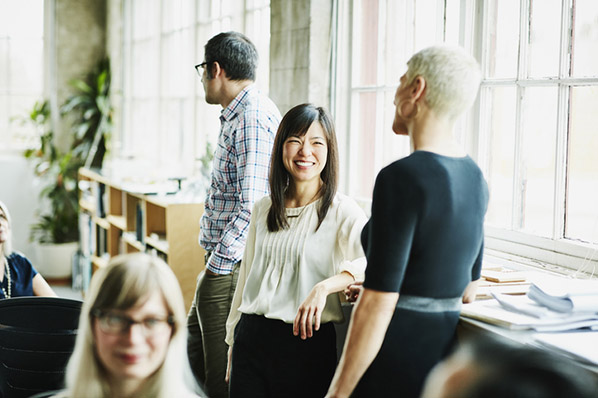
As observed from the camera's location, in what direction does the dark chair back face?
facing away from the viewer

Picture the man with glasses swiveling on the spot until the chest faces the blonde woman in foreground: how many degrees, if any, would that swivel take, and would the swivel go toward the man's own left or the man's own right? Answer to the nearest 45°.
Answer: approximately 90° to the man's own left

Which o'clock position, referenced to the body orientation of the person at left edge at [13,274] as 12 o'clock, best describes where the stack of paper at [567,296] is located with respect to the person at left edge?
The stack of paper is roughly at 11 o'clock from the person at left edge.

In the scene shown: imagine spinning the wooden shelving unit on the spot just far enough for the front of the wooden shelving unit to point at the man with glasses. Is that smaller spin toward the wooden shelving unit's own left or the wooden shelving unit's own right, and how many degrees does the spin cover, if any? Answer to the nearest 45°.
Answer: approximately 45° to the wooden shelving unit's own left

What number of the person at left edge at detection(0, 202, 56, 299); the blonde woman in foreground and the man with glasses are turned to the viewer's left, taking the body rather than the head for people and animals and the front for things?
1

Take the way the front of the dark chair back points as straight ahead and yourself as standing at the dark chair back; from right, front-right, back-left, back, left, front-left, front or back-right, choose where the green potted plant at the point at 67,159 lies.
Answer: front

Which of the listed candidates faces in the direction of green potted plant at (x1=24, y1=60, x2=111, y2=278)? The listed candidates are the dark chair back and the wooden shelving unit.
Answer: the dark chair back

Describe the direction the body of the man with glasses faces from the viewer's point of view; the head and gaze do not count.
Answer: to the viewer's left

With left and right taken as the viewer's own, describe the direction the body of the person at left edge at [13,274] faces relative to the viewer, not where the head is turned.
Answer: facing the viewer

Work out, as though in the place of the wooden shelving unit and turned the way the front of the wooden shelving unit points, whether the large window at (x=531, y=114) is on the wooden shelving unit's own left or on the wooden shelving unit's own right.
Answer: on the wooden shelving unit's own left

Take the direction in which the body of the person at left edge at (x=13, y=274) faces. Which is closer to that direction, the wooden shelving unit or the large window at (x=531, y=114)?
the large window

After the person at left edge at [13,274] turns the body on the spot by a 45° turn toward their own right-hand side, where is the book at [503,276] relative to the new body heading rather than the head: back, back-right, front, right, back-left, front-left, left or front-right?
left

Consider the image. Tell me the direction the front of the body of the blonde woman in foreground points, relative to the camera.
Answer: toward the camera

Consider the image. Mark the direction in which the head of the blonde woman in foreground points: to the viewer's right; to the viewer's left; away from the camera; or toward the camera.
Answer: toward the camera

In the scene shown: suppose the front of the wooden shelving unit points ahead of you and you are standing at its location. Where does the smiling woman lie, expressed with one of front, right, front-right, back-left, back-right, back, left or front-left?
front-left
